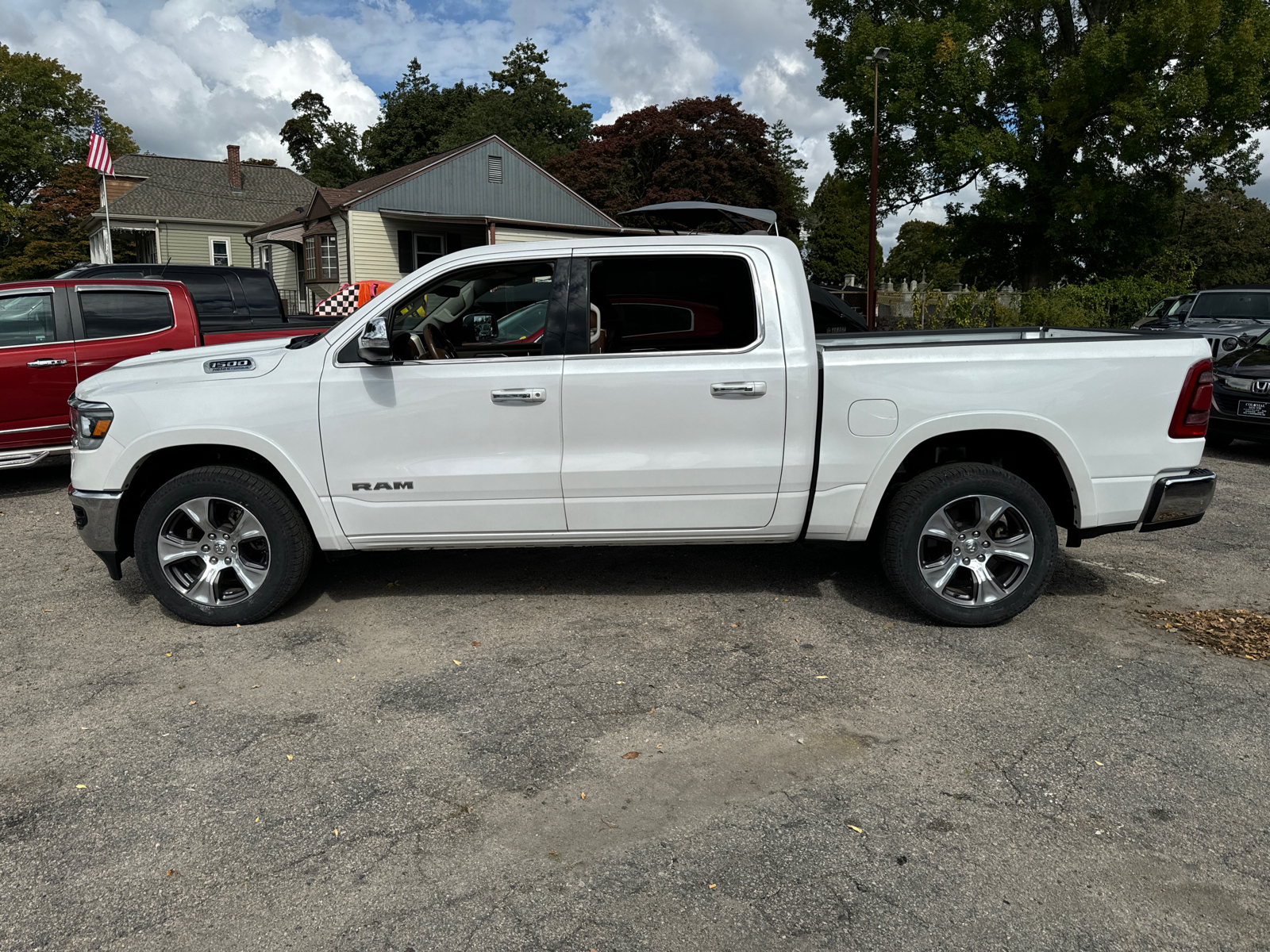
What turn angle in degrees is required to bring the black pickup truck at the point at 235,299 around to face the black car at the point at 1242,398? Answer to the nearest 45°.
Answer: approximately 135° to its left

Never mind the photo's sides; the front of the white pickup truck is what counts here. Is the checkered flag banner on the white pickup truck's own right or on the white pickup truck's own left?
on the white pickup truck's own right

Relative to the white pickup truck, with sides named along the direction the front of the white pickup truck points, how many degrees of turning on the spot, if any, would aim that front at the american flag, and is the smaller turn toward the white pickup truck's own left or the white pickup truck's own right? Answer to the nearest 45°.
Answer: approximately 45° to the white pickup truck's own right

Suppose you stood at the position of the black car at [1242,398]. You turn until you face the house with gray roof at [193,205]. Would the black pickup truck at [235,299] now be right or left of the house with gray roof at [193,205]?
left

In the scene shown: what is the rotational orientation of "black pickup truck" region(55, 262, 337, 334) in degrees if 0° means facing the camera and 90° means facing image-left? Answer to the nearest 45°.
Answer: approximately 90°

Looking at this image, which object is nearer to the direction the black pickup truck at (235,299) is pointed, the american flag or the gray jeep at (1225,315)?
the american flag

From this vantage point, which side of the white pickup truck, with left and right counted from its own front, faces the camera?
left

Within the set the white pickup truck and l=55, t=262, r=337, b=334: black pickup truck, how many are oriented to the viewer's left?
2

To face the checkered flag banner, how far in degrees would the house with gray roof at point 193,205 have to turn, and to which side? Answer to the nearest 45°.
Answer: approximately 90° to its left

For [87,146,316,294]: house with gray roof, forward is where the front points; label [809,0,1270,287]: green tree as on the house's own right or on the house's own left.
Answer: on the house's own left
